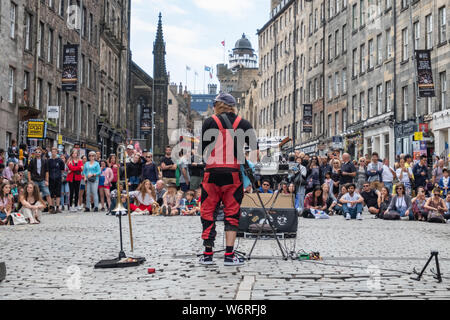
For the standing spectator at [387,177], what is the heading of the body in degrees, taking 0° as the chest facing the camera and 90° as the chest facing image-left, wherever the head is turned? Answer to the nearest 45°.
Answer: approximately 45°

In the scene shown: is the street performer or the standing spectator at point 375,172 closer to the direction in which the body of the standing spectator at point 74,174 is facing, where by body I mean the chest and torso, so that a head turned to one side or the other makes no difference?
the street performer

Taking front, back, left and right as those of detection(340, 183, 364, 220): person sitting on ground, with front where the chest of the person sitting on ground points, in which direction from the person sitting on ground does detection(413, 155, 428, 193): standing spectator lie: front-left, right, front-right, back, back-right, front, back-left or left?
back-left

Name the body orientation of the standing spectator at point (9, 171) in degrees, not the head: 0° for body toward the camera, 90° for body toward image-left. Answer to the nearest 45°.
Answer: approximately 315°

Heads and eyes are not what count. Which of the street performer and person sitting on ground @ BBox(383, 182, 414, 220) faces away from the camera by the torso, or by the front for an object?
the street performer

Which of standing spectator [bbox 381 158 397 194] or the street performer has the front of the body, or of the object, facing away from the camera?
the street performer

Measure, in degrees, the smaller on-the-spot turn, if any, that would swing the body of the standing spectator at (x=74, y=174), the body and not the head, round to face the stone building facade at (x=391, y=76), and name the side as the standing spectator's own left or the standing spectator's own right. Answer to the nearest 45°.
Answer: approximately 135° to the standing spectator's own left

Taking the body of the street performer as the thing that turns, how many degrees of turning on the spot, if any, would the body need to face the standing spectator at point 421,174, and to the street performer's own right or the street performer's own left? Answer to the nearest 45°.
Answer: approximately 45° to the street performer's own right

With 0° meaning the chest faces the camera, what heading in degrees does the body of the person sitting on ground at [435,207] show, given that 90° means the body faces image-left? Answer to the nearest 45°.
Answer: approximately 0°
